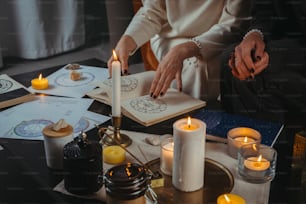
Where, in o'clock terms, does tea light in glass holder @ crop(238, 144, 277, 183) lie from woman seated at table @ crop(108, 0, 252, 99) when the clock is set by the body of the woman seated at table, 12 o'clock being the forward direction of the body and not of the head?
The tea light in glass holder is roughly at 10 o'clock from the woman seated at table.

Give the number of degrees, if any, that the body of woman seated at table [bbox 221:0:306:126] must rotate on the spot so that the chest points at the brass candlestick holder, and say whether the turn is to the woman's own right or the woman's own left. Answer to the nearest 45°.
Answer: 0° — they already face it

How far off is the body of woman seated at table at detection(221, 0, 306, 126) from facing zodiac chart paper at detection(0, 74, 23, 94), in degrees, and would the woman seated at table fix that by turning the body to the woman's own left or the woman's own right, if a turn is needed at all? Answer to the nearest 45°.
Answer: approximately 45° to the woman's own right
